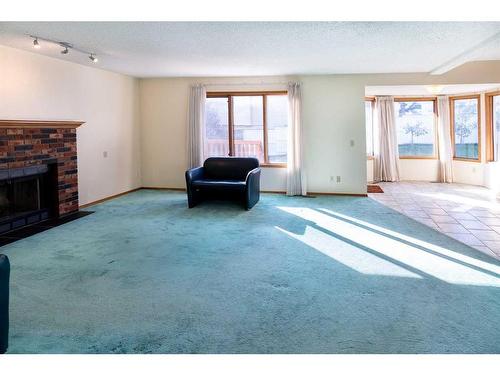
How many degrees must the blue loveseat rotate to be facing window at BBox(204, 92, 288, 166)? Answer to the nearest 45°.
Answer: approximately 135° to its right

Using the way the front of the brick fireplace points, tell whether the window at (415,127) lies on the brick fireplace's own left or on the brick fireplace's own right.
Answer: on the brick fireplace's own left

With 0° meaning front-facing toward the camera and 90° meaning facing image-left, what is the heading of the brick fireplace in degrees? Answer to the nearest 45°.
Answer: approximately 315°

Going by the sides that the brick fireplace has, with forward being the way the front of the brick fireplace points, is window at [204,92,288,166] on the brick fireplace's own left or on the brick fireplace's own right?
on the brick fireplace's own left

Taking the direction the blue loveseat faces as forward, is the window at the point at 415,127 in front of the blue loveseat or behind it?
behind

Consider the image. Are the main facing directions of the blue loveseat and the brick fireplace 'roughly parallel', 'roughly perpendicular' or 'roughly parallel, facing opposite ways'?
roughly perpendicular

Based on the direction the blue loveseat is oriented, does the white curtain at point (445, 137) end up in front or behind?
behind
